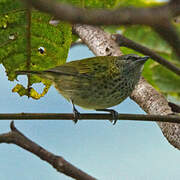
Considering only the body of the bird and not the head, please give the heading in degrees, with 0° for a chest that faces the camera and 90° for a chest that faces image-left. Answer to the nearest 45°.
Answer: approximately 270°

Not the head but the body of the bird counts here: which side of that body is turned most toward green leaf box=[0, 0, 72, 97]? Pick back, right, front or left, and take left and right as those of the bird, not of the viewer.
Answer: back

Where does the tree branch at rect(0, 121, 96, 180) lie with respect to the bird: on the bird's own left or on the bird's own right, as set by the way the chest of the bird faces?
on the bird's own right
